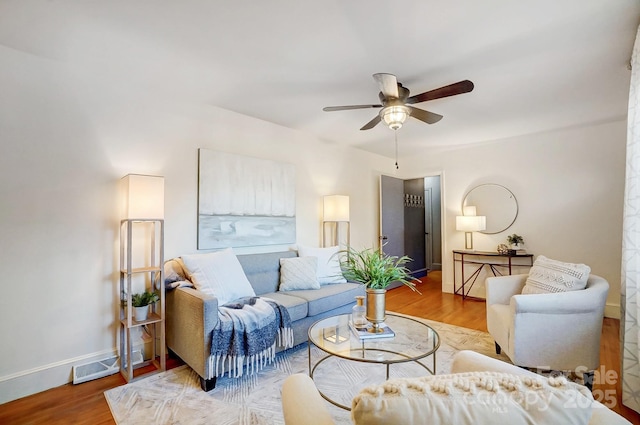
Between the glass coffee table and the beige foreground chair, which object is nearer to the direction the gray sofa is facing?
the glass coffee table

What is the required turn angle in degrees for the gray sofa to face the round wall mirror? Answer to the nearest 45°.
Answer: approximately 45° to its left

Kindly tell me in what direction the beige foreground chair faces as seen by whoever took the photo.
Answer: facing away from the viewer and to the left of the viewer

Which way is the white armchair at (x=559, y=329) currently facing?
to the viewer's left

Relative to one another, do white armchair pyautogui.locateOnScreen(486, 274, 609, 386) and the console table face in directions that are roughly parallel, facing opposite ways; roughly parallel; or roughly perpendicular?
roughly perpendicular

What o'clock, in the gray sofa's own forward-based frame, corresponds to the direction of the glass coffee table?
The glass coffee table is roughly at 12 o'clock from the gray sofa.

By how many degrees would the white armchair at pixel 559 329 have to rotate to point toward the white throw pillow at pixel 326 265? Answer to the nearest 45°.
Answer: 0° — it already faces it

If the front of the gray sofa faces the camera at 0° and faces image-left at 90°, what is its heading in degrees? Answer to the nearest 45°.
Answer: approximately 315°

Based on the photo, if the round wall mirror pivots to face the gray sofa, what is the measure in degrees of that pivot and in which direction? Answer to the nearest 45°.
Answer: approximately 45° to its right

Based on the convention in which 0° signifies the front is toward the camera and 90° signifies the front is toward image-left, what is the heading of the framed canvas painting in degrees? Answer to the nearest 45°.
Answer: approximately 315°

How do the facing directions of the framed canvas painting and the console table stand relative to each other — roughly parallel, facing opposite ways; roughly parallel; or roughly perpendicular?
roughly perpendicular
